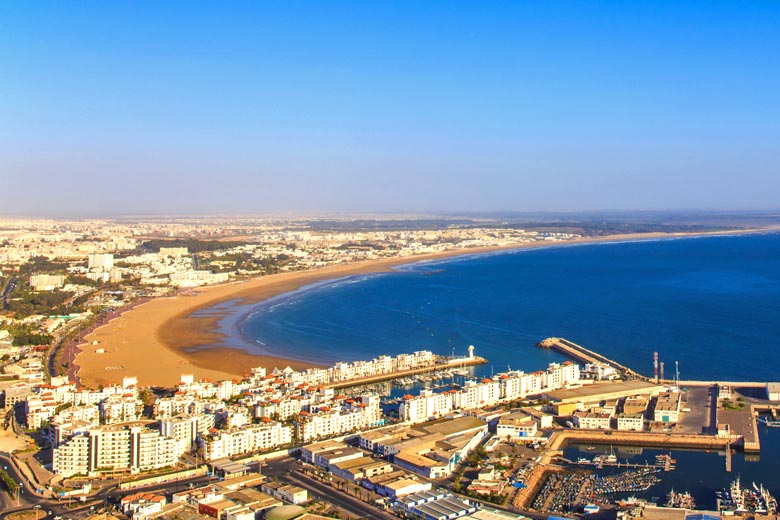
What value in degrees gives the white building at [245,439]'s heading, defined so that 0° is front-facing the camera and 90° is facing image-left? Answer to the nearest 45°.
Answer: approximately 315°

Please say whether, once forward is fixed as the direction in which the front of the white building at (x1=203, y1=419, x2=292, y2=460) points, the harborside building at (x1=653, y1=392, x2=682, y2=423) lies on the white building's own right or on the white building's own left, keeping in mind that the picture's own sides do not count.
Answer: on the white building's own left

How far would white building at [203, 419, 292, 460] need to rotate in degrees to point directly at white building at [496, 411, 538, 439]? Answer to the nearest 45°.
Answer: approximately 45° to its left

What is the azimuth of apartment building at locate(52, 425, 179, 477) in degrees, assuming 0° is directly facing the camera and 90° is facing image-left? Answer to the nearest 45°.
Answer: approximately 0°

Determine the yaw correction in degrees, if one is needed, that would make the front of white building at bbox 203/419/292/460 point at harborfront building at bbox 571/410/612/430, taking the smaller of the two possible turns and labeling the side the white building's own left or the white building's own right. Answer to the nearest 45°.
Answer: approximately 45° to the white building's own left

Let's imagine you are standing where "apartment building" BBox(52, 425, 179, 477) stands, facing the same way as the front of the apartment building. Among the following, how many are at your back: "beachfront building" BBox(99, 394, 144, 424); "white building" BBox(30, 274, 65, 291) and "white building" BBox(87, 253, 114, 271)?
3

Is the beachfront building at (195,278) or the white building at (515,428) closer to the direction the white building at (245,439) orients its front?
the white building

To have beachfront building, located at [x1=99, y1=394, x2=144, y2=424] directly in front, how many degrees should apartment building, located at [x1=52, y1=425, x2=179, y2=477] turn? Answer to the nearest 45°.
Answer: approximately 180°

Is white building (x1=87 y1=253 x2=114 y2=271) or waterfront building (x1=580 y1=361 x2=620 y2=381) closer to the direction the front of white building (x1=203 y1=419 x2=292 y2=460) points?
the waterfront building

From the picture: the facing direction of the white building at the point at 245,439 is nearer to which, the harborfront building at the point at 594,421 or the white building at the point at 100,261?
the harborfront building

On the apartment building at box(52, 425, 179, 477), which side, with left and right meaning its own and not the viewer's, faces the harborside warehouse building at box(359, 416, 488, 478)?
left

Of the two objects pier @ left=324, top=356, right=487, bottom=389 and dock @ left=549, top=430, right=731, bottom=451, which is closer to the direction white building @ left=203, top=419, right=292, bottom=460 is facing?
the dock

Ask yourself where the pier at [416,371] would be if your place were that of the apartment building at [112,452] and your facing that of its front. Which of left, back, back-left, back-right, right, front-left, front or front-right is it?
back-left
